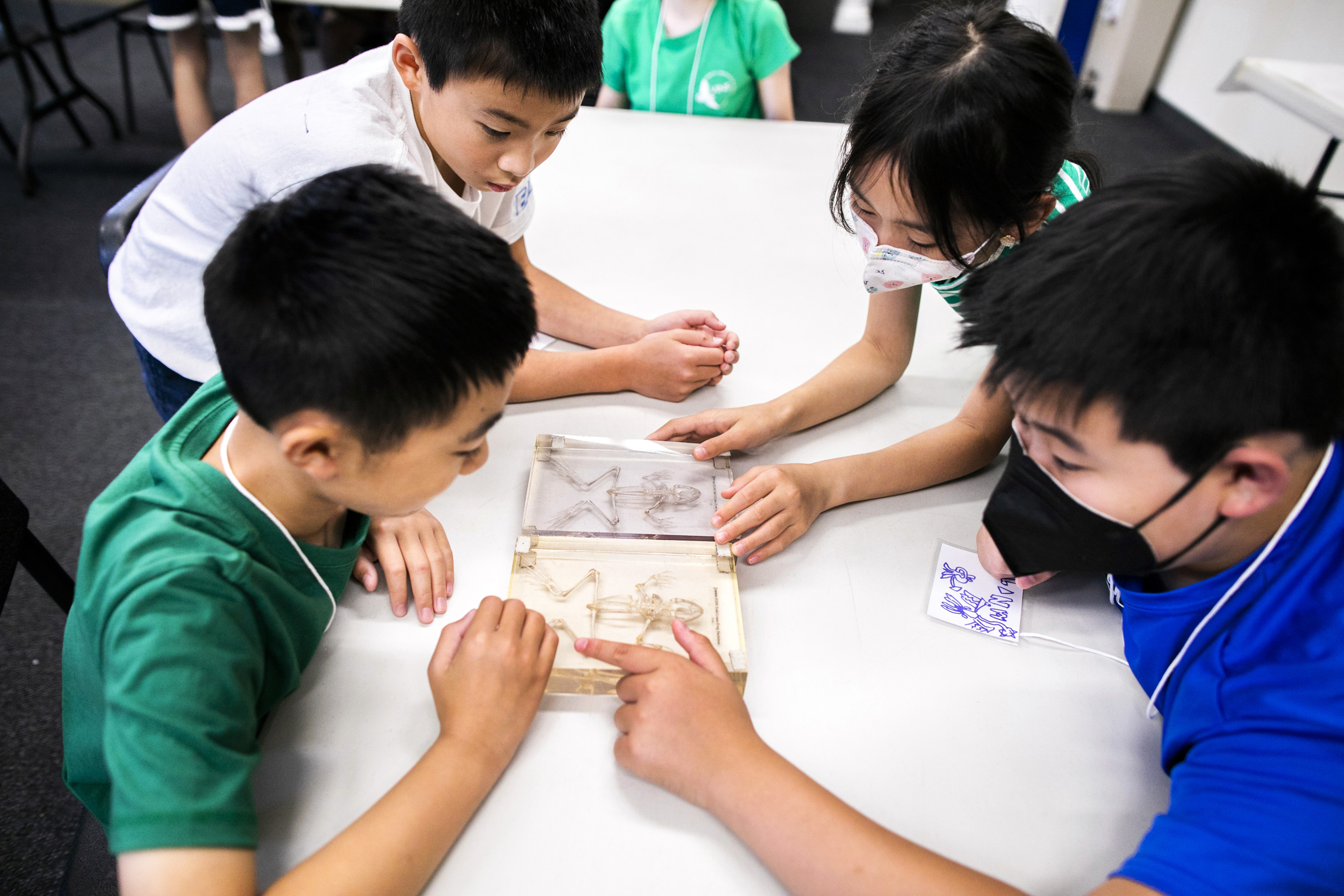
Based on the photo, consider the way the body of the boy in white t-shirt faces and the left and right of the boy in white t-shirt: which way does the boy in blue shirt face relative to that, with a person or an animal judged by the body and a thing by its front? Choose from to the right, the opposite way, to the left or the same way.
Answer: the opposite way

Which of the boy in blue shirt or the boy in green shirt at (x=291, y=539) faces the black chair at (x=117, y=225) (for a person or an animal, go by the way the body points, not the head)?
the boy in blue shirt

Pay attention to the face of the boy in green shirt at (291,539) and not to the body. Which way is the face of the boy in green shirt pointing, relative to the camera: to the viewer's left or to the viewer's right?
to the viewer's right

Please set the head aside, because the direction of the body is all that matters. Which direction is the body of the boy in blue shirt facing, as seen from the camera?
to the viewer's left

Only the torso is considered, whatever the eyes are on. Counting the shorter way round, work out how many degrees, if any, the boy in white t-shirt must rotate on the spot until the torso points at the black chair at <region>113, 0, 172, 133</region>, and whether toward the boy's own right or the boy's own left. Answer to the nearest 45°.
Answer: approximately 135° to the boy's own left

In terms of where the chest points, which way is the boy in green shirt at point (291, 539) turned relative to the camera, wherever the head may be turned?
to the viewer's right

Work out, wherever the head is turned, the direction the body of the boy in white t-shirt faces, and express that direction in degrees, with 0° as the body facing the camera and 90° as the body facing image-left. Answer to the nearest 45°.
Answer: approximately 315°

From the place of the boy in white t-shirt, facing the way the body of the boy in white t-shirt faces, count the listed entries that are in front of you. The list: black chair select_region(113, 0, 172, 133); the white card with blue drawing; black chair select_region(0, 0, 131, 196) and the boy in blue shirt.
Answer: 2

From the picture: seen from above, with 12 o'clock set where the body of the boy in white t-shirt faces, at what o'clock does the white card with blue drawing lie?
The white card with blue drawing is roughly at 12 o'clock from the boy in white t-shirt.

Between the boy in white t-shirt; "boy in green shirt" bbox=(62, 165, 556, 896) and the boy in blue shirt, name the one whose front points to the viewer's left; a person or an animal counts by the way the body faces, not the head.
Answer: the boy in blue shirt

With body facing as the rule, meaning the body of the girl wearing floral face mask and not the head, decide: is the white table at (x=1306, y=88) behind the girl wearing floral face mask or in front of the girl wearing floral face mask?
behind

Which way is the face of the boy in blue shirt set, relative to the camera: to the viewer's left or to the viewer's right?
to the viewer's left
